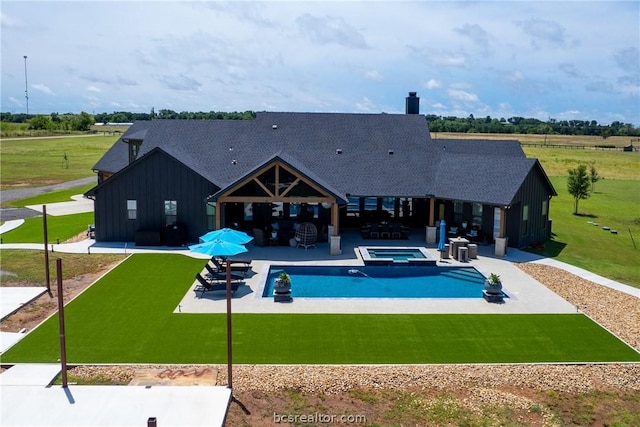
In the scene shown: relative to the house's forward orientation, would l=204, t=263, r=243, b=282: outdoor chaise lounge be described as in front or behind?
behind

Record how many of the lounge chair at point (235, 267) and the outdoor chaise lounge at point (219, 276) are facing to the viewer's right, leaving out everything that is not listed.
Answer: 2

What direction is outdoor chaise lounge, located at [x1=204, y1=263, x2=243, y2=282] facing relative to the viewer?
to the viewer's right

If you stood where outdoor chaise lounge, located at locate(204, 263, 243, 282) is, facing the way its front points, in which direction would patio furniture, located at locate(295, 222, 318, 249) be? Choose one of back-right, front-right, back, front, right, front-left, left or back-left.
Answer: front-left

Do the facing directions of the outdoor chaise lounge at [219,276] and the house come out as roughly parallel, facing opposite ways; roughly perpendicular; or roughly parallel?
roughly perpendicular

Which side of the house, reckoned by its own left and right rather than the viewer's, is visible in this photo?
back

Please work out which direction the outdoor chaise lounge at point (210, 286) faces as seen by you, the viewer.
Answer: facing to the right of the viewer

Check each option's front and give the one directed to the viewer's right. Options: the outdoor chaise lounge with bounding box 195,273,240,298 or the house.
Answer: the outdoor chaise lounge

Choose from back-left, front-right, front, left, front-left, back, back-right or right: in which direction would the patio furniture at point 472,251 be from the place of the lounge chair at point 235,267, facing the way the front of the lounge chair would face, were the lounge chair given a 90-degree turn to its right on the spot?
left

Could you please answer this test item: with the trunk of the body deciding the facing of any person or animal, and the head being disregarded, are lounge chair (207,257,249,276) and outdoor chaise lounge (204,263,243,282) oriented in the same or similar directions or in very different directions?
same or similar directions

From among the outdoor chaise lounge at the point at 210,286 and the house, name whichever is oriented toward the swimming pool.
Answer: the outdoor chaise lounge

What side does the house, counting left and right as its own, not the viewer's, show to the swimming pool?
back

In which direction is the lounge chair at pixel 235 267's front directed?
to the viewer's right

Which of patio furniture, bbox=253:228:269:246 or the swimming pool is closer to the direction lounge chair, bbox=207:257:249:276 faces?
the swimming pool

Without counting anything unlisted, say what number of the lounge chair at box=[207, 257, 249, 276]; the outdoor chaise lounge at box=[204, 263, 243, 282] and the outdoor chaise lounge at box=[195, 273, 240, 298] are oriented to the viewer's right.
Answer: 3

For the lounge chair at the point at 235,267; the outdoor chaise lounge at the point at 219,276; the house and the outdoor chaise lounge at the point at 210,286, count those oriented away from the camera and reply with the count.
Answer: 1

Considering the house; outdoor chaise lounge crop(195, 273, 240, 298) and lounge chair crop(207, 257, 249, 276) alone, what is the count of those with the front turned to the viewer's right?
2
